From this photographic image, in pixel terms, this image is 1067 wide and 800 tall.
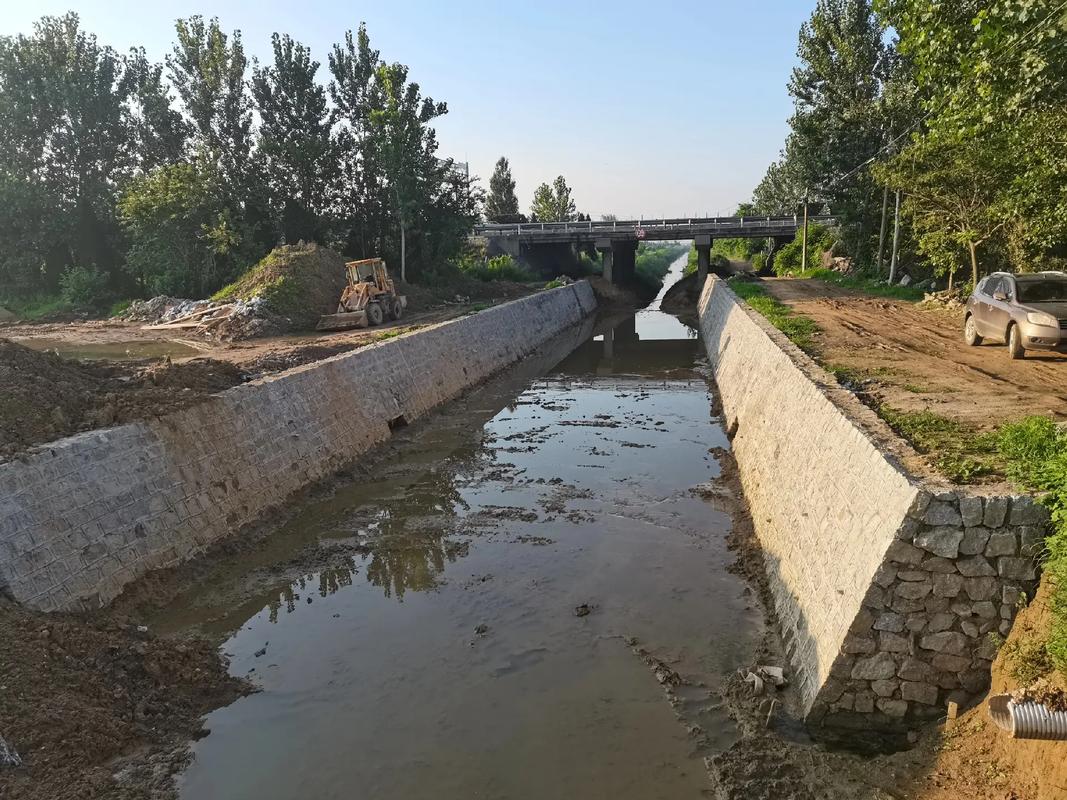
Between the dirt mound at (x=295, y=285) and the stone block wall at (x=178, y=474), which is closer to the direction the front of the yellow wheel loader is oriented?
the stone block wall

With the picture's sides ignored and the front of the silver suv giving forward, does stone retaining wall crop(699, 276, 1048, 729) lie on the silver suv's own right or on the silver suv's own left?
on the silver suv's own right

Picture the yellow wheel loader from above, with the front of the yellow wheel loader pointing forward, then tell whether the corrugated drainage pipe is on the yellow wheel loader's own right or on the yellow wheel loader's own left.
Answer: on the yellow wheel loader's own left

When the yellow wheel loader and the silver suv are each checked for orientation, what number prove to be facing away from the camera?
0

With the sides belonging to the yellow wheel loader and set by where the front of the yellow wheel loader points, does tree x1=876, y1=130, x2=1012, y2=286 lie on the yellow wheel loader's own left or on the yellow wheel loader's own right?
on the yellow wheel loader's own left

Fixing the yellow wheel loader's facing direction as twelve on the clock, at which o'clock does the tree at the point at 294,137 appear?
The tree is roughly at 4 o'clock from the yellow wheel loader.

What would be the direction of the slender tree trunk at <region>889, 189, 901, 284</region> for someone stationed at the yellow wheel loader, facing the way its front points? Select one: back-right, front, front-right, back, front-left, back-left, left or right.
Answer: back-left

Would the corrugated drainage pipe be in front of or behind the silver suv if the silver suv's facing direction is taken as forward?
in front

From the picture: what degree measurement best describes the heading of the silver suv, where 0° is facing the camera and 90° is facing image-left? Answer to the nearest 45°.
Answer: approximately 315°

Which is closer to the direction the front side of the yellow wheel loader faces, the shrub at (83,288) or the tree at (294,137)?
the shrub

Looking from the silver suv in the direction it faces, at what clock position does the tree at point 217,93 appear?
The tree is roughly at 5 o'clock from the silver suv.

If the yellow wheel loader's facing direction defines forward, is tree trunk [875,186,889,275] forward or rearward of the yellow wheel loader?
rearward

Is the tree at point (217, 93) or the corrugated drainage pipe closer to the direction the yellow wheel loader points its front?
the corrugated drainage pipe

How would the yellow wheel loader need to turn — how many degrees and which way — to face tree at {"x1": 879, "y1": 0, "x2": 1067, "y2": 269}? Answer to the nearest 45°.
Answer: approximately 90° to its left

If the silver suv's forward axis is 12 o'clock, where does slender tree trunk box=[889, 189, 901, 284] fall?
The slender tree trunk is roughly at 7 o'clock from the silver suv.
